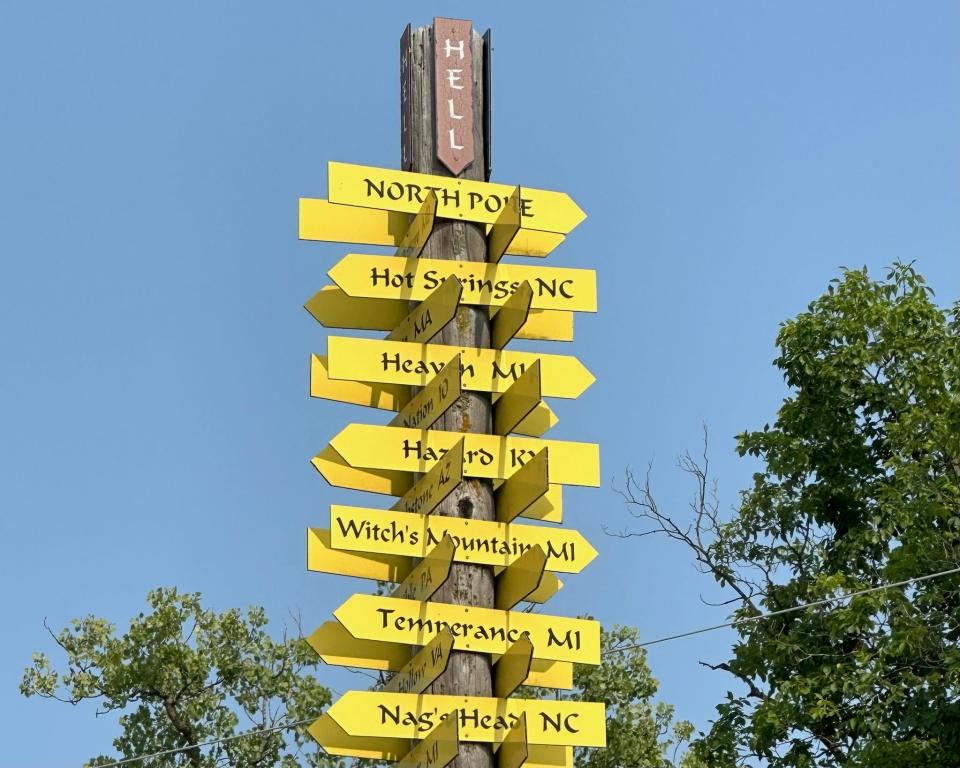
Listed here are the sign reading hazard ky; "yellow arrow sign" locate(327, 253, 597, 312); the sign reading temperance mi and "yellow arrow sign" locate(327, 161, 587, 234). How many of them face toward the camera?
4

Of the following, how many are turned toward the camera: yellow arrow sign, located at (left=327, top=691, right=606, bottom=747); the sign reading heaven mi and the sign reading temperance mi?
3

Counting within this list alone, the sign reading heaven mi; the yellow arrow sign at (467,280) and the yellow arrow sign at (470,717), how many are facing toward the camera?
3

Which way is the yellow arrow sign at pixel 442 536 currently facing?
toward the camera

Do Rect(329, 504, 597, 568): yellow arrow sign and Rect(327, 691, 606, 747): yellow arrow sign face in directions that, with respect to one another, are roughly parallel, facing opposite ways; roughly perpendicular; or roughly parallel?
roughly parallel

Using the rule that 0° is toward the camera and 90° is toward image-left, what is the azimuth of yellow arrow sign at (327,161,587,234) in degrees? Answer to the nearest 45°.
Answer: approximately 0°

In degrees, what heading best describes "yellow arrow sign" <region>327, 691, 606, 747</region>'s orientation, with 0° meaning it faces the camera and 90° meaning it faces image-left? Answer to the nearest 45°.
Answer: approximately 0°

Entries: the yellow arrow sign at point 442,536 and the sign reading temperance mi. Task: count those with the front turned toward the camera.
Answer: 2

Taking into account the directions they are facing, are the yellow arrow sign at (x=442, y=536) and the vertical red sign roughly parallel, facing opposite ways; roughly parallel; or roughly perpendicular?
roughly parallel

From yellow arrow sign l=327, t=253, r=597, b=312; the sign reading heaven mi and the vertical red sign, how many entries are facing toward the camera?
3

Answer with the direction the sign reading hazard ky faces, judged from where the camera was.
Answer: facing the viewer
